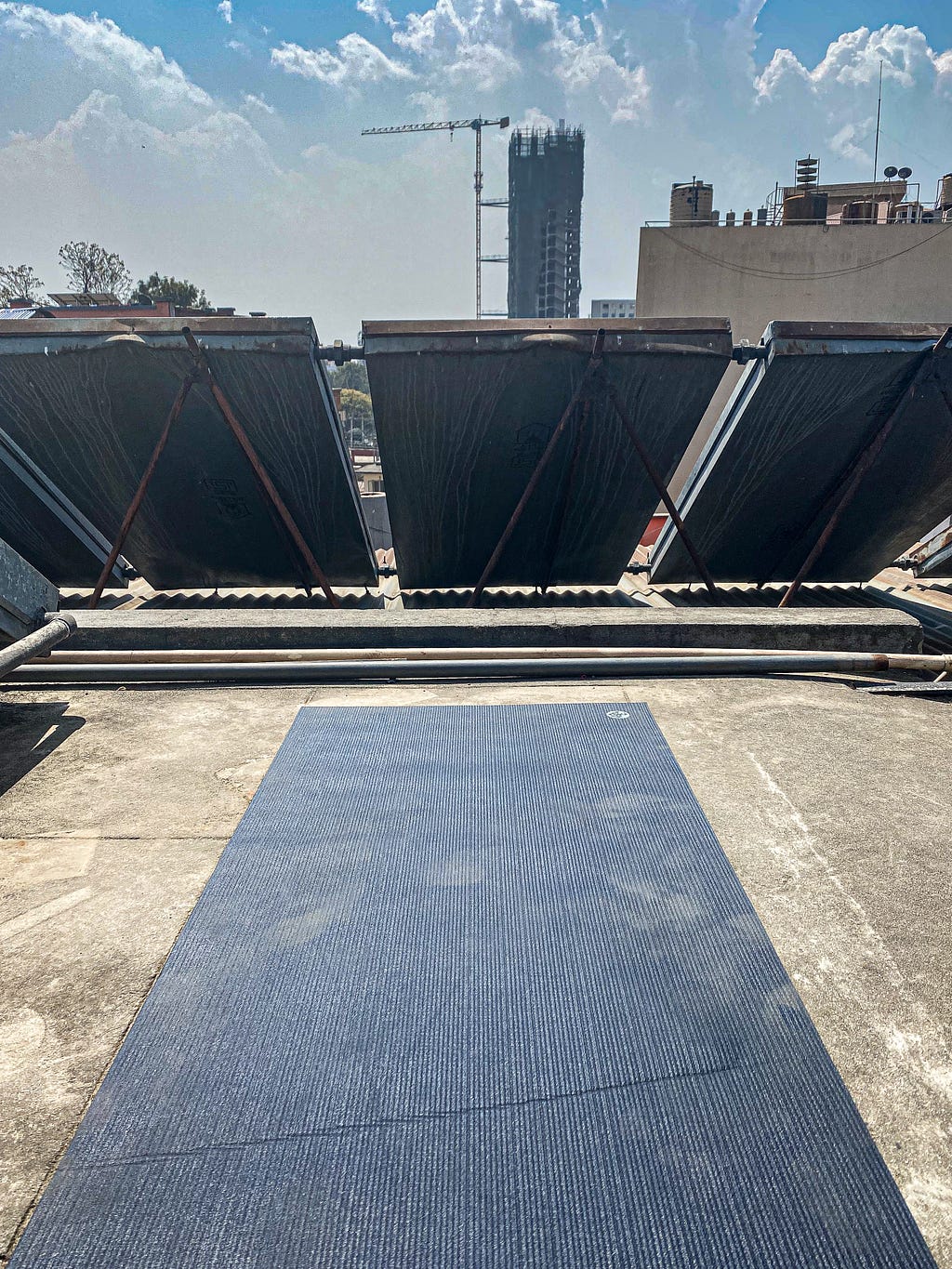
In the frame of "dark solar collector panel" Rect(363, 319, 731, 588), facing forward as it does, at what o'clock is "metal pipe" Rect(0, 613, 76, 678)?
The metal pipe is roughly at 7 o'clock from the dark solar collector panel.

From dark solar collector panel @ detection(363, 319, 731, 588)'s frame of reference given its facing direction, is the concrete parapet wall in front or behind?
behind

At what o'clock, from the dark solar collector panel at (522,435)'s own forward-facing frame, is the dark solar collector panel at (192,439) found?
the dark solar collector panel at (192,439) is roughly at 9 o'clock from the dark solar collector panel at (522,435).

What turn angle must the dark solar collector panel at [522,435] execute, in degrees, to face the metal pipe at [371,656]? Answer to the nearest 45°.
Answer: approximately 180°

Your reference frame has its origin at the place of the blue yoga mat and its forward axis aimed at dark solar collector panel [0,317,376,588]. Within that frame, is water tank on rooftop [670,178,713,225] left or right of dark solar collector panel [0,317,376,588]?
right

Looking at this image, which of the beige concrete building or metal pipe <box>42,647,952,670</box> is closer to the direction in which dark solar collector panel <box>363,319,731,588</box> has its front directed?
the beige concrete building

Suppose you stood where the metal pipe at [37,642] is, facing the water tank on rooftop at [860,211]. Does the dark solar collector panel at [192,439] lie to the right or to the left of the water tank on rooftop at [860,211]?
left

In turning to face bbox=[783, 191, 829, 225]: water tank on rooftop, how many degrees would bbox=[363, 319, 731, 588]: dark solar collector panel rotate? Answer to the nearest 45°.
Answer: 0° — it already faces it

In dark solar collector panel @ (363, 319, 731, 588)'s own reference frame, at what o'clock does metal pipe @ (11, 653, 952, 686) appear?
The metal pipe is roughly at 6 o'clock from the dark solar collector panel.

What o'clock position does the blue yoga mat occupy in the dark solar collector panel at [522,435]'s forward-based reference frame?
The blue yoga mat is roughly at 6 o'clock from the dark solar collector panel.

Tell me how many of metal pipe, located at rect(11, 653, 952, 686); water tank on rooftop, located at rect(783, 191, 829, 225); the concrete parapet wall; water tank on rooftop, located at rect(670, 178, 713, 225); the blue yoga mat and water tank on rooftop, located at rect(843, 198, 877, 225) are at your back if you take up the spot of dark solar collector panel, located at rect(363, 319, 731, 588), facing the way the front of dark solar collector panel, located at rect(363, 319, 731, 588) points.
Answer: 3

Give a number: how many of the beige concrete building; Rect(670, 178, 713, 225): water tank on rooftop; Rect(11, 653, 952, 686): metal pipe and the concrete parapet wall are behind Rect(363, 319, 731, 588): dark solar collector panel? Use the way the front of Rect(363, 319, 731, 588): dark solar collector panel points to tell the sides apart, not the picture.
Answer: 2

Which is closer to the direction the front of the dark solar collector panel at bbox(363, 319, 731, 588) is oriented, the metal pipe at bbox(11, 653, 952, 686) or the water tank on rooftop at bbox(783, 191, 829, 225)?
the water tank on rooftop

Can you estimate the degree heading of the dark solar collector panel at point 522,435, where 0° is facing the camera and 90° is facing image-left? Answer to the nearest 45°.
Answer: approximately 180°
